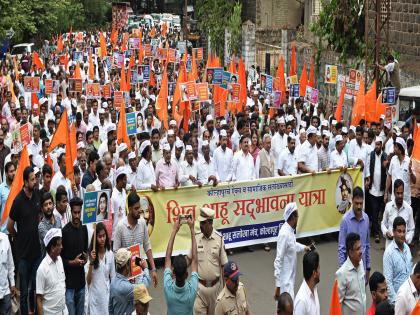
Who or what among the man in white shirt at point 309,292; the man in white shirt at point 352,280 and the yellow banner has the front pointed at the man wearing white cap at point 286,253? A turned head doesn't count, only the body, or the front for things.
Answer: the yellow banner

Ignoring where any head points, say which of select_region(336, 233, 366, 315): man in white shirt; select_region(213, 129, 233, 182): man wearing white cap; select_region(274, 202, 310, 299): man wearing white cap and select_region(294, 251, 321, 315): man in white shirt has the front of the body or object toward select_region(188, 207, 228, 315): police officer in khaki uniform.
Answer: select_region(213, 129, 233, 182): man wearing white cap

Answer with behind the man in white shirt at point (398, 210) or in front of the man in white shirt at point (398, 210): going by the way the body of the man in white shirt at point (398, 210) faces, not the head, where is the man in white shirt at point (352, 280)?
in front

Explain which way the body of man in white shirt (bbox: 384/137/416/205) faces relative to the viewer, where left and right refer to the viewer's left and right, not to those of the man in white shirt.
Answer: facing the viewer

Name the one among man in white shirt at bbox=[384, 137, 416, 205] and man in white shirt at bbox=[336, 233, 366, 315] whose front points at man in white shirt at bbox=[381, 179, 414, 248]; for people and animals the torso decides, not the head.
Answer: man in white shirt at bbox=[384, 137, 416, 205]

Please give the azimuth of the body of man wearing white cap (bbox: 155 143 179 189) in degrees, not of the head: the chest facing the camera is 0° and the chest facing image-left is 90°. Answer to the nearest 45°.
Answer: approximately 0°

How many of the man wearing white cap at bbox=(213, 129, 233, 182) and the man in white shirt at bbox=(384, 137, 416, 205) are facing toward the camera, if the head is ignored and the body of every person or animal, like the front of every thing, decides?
2

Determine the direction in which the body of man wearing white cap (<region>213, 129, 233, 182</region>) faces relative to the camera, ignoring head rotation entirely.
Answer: toward the camera

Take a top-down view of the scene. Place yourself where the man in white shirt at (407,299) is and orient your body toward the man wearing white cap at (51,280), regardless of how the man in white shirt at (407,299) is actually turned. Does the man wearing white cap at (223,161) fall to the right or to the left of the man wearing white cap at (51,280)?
right

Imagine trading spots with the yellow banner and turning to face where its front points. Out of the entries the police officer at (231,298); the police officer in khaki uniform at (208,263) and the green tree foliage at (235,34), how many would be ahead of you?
2

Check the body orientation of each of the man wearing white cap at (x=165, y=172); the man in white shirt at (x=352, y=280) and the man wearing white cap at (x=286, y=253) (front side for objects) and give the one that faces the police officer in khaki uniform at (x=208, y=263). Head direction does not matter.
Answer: the man wearing white cap at (x=165, y=172)

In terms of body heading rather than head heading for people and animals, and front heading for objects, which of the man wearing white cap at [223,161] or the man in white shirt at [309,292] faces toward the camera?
the man wearing white cap

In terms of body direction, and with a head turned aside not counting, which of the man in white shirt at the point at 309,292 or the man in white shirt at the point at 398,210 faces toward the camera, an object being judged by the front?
the man in white shirt at the point at 398,210

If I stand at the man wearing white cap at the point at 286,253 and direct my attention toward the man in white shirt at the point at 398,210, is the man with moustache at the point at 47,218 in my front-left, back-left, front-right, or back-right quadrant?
back-left
